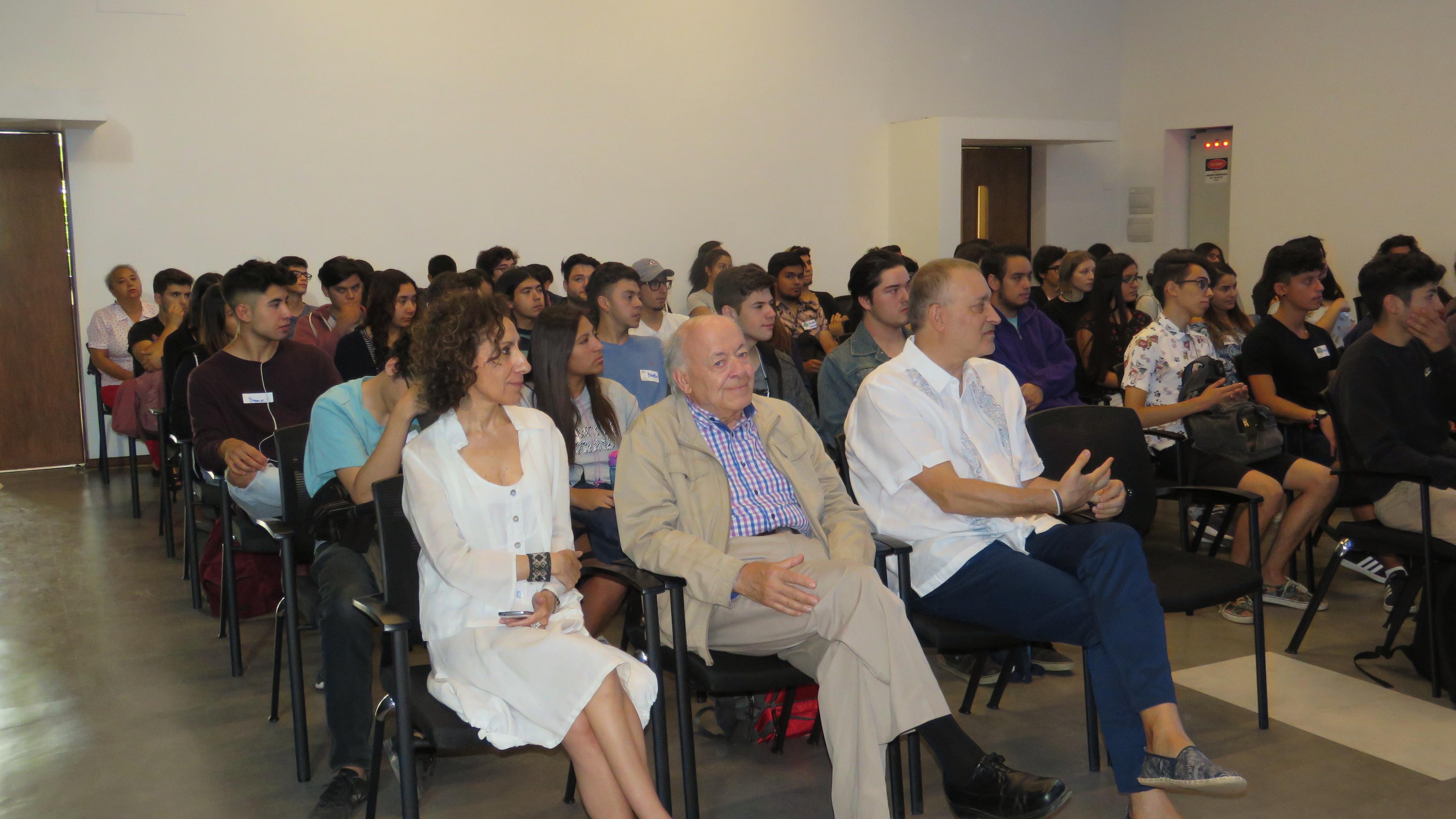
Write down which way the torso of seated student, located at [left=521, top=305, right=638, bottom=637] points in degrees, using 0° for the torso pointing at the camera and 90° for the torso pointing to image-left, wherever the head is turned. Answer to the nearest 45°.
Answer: approximately 315°

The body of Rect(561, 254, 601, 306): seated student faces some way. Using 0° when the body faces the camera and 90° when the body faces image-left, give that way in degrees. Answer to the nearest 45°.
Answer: approximately 315°

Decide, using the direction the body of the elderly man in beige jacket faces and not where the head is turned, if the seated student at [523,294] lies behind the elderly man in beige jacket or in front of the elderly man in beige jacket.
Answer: behind

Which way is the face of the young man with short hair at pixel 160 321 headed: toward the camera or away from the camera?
toward the camera

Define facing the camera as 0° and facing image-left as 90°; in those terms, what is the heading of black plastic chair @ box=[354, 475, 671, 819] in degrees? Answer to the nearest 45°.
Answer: approximately 315°

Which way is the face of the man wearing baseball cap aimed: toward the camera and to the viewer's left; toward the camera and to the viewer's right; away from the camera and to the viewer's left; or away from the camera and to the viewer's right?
toward the camera and to the viewer's right

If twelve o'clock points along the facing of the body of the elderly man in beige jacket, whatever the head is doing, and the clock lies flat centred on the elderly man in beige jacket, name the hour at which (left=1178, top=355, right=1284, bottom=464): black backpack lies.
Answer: The black backpack is roughly at 9 o'clock from the elderly man in beige jacket.

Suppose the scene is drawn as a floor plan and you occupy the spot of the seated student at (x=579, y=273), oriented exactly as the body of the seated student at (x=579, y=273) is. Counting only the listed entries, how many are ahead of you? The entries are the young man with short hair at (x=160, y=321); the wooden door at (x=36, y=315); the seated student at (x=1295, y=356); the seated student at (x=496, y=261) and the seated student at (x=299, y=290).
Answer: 1

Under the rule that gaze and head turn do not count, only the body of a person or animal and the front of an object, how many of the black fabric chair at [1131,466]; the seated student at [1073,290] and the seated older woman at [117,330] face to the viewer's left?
0

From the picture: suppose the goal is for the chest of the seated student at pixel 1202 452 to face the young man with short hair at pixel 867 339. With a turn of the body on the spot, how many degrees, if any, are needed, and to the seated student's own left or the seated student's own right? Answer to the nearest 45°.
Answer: approximately 135° to the seated student's own right

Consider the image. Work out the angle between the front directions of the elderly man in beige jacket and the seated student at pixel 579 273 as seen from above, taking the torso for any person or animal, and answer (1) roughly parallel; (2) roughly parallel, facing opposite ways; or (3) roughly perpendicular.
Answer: roughly parallel

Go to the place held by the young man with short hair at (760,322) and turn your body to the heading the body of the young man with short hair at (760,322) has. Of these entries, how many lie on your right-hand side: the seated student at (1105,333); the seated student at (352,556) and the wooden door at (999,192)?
1

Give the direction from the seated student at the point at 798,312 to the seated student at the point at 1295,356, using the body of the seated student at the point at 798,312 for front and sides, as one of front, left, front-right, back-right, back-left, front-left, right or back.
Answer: front

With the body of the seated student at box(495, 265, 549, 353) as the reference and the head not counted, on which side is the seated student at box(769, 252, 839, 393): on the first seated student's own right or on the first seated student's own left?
on the first seated student's own left

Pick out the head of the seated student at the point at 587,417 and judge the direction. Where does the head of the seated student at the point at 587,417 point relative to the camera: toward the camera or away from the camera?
toward the camera
